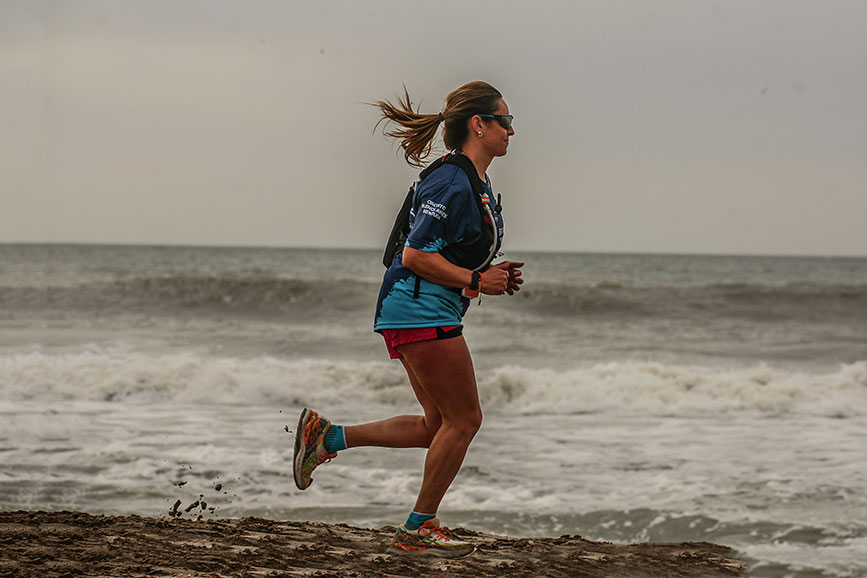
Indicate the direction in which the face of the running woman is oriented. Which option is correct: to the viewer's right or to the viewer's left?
to the viewer's right

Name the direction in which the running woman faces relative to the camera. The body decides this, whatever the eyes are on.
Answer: to the viewer's right
